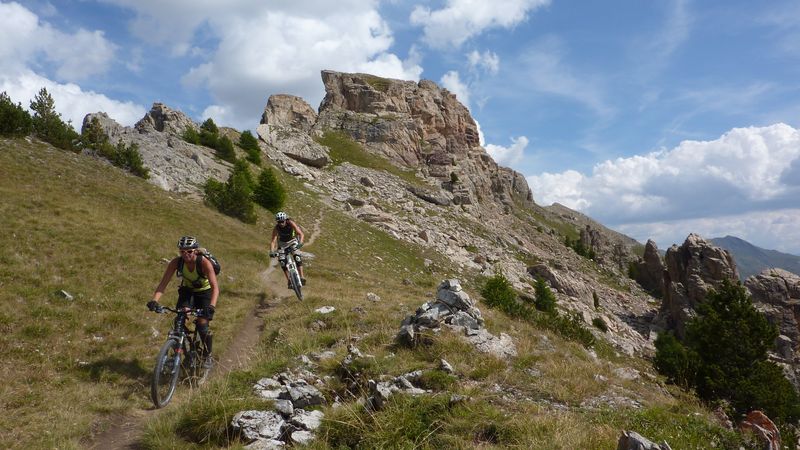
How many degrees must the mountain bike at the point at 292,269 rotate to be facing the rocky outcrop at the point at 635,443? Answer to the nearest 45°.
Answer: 0° — it already faces it

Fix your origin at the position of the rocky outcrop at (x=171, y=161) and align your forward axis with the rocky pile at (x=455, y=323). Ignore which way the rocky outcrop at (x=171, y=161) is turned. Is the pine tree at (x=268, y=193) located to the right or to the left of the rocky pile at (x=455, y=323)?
left

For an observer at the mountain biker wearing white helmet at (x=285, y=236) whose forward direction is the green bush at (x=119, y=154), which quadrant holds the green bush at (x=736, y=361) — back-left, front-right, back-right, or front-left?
back-right

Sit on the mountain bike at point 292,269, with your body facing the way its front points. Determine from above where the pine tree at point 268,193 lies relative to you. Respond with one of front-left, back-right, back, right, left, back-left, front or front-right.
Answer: back

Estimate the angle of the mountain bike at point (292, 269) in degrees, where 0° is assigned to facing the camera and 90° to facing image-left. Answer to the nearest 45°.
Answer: approximately 0°

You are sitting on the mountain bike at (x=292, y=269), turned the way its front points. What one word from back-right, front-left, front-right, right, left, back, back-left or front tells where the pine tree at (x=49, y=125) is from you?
back-right

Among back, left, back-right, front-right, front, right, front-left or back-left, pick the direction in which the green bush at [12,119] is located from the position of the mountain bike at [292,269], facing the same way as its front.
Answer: back-right

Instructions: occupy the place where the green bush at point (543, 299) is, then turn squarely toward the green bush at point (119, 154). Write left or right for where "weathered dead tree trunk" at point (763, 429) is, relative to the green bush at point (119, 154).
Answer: left

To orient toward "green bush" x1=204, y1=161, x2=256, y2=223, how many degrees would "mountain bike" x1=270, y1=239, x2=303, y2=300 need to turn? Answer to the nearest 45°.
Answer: approximately 180°

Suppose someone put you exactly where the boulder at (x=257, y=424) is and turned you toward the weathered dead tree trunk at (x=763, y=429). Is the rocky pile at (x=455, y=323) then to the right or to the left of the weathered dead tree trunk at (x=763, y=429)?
left

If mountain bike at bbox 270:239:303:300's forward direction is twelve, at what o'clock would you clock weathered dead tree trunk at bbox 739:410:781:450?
The weathered dead tree trunk is roughly at 11 o'clock from the mountain bike.
